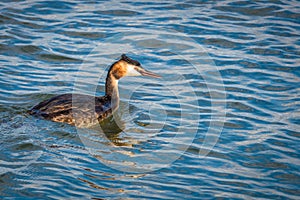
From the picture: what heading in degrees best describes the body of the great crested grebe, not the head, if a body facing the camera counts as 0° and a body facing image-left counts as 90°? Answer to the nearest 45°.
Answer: approximately 270°
